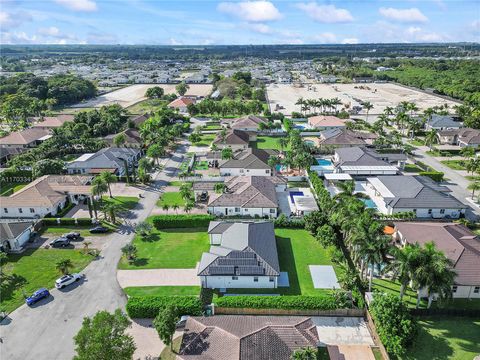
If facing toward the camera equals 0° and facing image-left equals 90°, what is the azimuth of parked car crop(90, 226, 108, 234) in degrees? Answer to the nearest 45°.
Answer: approximately 90°

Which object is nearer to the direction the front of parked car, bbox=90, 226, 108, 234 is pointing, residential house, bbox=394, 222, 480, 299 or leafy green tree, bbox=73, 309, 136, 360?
the leafy green tree

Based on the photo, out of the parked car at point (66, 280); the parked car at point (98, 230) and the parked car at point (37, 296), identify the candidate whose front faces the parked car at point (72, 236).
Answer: the parked car at point (98, 230)

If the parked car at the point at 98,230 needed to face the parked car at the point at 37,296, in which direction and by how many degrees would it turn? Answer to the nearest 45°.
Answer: approximately 45° to its left

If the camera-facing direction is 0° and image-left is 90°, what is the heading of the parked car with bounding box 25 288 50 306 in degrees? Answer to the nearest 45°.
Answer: approximately 45°

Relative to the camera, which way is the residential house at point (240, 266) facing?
to the viewer's left

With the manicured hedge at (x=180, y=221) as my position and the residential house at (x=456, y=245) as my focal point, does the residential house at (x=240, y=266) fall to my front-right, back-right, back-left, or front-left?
front-right

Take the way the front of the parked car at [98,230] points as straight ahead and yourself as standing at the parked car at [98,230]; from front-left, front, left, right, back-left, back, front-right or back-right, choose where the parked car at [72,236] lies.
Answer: front

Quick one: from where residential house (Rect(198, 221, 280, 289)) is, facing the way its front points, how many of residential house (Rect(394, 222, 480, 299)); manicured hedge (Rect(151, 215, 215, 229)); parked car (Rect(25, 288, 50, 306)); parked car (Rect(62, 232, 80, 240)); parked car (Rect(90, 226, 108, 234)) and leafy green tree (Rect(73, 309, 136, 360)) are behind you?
1

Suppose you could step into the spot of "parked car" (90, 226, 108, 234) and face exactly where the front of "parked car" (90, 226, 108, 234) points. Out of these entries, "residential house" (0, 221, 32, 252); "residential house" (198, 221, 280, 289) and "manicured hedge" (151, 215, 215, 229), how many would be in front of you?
1

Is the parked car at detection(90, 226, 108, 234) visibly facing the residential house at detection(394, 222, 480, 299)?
no
